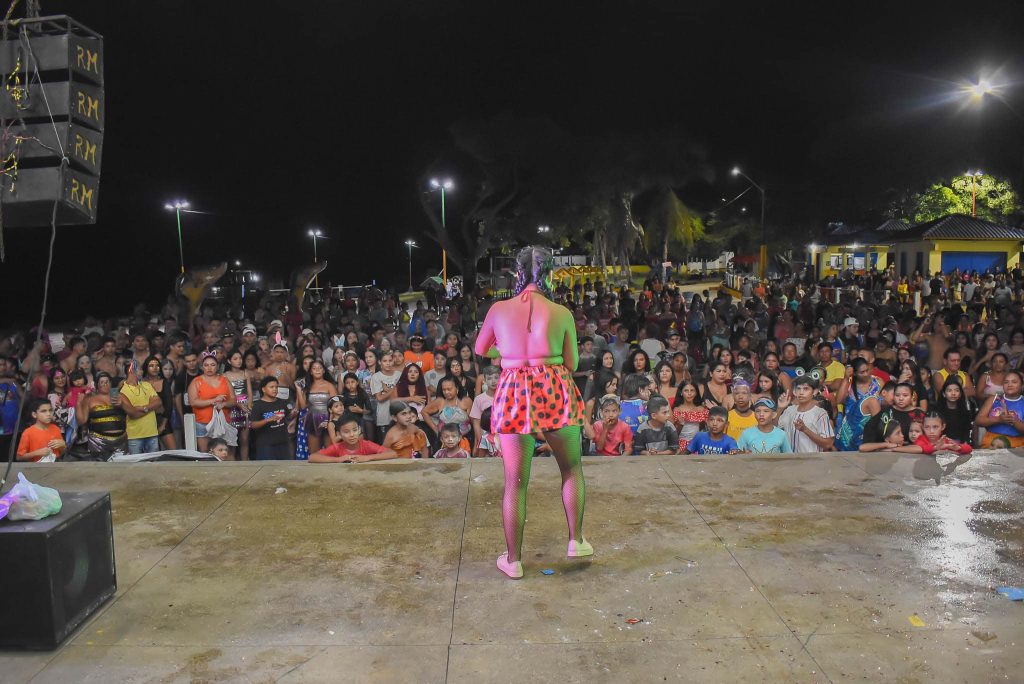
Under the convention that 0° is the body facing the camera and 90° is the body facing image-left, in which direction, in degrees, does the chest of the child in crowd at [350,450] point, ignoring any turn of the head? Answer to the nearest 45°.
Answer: approximately 0°

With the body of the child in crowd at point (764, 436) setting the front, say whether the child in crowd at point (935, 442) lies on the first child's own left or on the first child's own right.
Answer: on the first child's own left

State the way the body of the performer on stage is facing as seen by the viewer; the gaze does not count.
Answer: away from the camera
